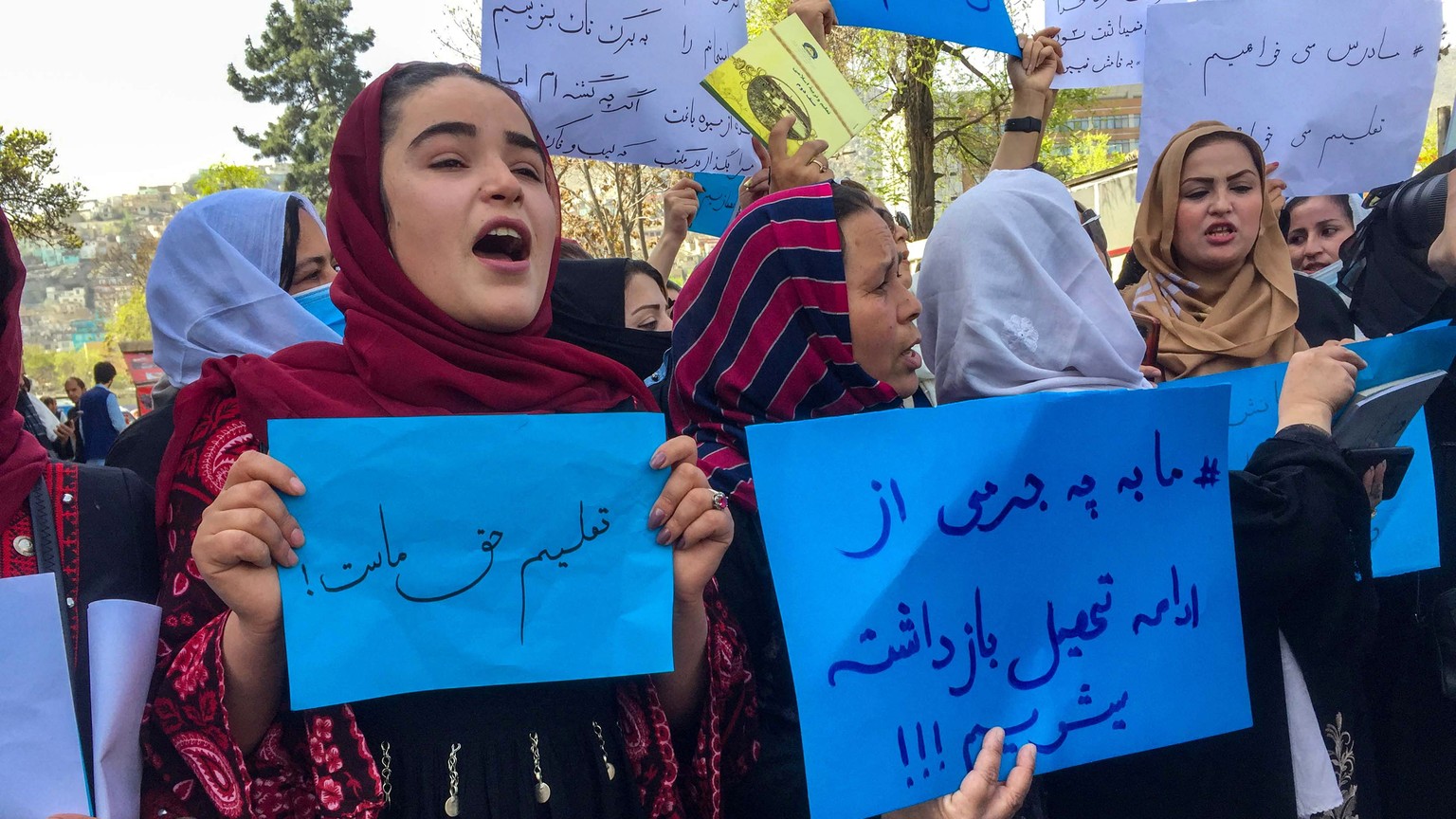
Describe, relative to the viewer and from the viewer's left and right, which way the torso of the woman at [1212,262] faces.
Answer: facing the viewer

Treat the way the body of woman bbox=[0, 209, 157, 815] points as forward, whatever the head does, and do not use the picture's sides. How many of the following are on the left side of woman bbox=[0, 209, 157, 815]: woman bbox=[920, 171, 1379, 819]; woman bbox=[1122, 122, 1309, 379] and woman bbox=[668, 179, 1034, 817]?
3

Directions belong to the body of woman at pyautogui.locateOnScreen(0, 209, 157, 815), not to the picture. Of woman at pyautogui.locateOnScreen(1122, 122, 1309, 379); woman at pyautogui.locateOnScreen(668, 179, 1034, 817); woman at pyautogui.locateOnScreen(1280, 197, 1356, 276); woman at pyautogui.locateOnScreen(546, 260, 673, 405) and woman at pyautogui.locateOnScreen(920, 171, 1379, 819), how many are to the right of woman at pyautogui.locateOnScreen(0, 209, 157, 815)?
0

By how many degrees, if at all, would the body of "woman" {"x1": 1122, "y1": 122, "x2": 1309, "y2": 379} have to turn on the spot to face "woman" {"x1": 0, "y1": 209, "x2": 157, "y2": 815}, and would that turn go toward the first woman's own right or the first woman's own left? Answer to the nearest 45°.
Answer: approximately 45° to the first woman's own right

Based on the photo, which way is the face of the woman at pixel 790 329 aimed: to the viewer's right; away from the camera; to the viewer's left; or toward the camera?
to the viewer's right

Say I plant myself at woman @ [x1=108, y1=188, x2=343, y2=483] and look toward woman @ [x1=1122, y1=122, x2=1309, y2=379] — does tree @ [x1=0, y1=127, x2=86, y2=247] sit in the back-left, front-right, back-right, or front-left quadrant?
back-left

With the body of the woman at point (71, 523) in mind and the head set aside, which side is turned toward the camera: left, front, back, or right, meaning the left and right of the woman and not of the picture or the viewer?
front

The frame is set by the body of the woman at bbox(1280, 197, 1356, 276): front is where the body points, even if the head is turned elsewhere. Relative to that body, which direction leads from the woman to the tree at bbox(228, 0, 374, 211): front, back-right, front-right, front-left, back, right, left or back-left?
right

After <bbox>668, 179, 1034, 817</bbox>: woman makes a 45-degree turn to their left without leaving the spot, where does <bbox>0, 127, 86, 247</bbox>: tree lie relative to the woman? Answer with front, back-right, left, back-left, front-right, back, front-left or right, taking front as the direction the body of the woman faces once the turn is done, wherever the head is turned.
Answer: left

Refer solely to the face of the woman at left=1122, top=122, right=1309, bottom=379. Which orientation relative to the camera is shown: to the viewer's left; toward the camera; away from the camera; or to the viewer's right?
toward the camera

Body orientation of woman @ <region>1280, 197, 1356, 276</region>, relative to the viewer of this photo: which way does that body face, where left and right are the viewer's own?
facing the viewer and to the left of the viewer

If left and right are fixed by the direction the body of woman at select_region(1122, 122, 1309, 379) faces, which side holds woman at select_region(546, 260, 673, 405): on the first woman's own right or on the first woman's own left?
on the first woman's own right

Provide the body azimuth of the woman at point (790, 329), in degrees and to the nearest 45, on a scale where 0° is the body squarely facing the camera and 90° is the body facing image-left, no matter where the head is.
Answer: approximately 270°
